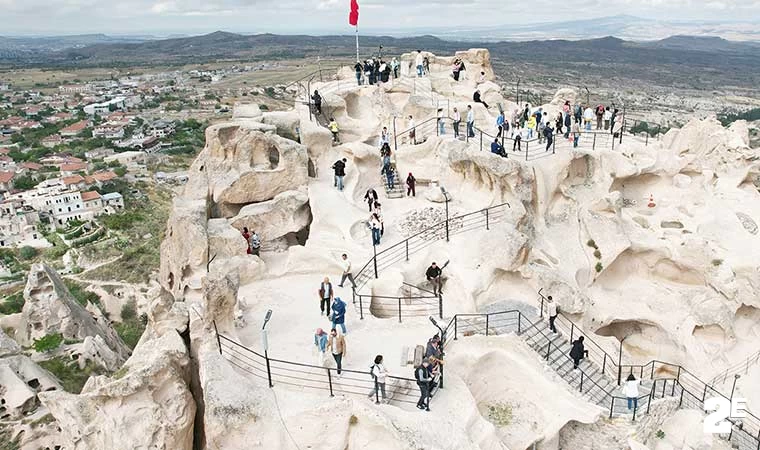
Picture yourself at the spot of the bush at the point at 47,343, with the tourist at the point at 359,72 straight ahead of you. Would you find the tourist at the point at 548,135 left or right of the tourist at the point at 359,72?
right

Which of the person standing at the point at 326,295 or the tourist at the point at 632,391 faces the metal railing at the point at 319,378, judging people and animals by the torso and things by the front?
the person standing

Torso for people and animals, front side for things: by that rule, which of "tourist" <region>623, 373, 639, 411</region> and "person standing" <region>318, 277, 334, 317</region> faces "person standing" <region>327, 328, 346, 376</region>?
"person standing" <region>318, 277, 334, 317</region>

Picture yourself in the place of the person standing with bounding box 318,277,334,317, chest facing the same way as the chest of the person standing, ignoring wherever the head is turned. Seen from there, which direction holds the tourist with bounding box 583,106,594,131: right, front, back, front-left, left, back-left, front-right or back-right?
back-left

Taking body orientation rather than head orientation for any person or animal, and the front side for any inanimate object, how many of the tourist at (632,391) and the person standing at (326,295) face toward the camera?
1

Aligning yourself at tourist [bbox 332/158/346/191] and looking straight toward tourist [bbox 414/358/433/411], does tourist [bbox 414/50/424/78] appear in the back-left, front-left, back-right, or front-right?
back-left

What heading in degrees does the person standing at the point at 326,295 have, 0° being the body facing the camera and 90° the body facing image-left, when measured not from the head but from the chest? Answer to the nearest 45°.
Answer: approximately 0°
